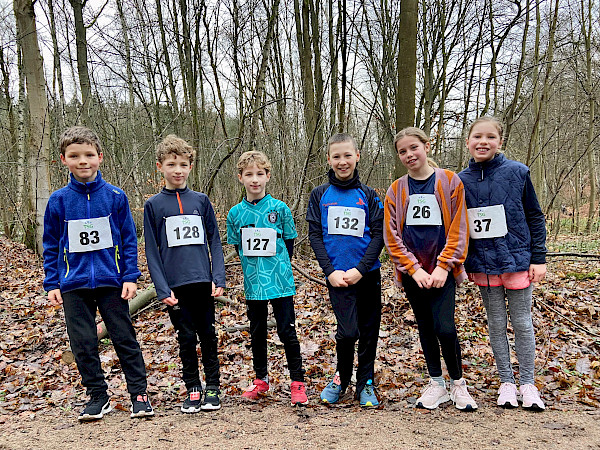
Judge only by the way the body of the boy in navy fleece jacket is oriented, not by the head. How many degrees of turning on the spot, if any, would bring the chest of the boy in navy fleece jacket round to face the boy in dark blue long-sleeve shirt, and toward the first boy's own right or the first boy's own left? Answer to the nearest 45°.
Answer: approximately 90° to the first boy's own left

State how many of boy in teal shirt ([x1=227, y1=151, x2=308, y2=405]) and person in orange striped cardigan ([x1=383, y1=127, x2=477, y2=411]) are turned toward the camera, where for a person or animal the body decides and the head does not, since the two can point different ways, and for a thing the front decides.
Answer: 2

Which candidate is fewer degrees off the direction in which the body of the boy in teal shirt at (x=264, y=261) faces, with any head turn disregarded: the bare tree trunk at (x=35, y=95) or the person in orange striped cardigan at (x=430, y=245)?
the person in orange striped cardigan

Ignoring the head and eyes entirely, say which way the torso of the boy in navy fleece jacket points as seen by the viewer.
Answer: toward the camera

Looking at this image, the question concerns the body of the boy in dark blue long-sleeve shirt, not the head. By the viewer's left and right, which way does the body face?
facing the viewer

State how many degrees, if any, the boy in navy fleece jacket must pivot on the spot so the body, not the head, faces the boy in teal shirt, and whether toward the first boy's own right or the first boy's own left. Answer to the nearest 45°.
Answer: approximately 90° to the first boy's own left

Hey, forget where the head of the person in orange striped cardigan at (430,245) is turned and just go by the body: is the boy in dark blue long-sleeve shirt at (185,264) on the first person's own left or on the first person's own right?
on the first person's own right

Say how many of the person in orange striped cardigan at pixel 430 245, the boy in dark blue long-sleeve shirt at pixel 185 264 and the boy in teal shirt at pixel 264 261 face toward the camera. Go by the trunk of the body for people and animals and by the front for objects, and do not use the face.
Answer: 3

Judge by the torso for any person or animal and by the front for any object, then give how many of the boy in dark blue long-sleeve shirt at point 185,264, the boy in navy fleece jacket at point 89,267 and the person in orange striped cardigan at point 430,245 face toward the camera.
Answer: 3

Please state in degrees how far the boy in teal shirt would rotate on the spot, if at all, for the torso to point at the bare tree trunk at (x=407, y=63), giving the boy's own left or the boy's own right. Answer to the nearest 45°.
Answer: approximately 135° to the boy's own left

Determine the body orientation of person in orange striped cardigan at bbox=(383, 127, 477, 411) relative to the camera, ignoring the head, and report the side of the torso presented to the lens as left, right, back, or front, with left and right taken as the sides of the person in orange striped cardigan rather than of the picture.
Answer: front
